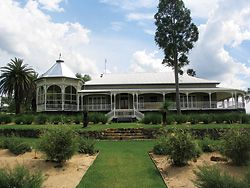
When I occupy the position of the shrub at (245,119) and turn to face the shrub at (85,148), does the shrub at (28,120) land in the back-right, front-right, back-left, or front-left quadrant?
front-right

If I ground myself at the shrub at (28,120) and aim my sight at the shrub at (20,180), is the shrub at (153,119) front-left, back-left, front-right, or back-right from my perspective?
front-left

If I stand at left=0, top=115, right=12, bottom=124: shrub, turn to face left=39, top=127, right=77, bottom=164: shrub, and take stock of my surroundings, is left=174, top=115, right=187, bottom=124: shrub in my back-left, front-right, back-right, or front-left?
front-left

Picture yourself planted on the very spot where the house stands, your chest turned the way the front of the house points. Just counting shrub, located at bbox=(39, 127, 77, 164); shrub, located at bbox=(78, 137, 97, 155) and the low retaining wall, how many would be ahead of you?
3

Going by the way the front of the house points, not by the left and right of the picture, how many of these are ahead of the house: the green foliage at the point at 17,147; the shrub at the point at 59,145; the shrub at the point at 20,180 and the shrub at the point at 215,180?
4

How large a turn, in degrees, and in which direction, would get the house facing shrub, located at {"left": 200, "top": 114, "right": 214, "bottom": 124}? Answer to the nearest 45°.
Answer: approximately 45° to its left

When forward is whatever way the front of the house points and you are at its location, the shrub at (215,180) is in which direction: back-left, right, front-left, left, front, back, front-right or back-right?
front

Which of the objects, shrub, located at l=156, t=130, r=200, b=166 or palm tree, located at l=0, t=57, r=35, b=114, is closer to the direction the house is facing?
the shrub

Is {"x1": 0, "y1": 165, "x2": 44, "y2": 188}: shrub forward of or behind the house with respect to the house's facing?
forward

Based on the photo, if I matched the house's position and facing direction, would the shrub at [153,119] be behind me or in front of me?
in front

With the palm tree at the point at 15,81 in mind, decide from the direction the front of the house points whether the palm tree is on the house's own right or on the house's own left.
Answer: on the house's own right

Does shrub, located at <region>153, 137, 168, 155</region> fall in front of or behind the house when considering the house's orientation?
in front

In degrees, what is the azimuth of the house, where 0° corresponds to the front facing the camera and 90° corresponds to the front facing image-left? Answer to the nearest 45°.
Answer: approximately 0°

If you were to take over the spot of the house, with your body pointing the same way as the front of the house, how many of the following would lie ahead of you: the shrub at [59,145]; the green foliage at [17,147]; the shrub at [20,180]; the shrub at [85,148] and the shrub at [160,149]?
5
